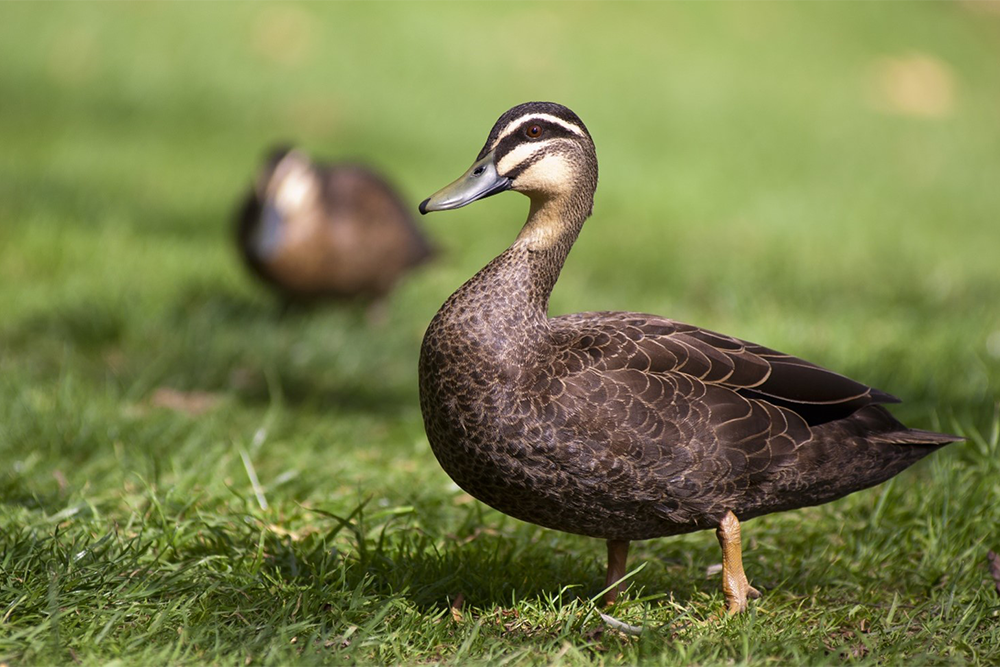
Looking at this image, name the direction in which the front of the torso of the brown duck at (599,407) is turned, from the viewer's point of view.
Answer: to the viewer's left

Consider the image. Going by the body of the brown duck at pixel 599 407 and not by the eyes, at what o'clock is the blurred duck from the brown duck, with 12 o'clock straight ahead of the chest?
The blurred duck is roughly at 2 o'clock from the brown duck.
